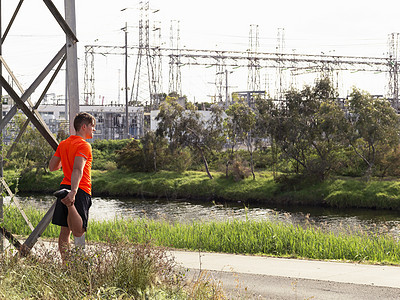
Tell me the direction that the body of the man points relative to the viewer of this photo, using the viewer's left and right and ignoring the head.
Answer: facing away from the viewer and to the right of the viewer

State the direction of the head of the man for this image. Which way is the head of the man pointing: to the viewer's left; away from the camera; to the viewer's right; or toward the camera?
to the viewer's right

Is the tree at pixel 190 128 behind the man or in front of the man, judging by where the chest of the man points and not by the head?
in front

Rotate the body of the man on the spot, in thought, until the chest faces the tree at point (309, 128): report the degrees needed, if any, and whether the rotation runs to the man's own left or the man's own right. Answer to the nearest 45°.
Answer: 0° — they already face it

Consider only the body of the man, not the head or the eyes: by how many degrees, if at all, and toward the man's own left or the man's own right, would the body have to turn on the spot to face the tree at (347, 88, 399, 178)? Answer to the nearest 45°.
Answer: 0° — they already face it
